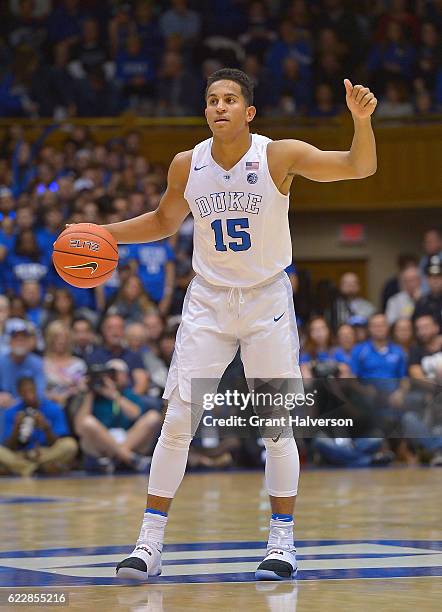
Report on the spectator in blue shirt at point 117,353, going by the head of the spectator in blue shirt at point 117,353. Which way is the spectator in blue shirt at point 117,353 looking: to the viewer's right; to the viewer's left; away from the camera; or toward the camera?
toward the camera

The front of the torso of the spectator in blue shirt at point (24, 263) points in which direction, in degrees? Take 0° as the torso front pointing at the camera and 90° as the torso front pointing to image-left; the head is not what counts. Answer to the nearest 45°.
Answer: approximately 0°

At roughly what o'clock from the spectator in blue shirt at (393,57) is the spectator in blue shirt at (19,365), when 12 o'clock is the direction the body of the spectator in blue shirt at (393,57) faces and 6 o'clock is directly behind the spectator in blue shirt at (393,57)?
the spectator in blue shirt at (19,365) is roughly at 1 o'clock from the spectator in blue shirt at (393,57).

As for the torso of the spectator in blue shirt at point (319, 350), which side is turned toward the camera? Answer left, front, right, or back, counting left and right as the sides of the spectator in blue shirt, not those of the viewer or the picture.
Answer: front

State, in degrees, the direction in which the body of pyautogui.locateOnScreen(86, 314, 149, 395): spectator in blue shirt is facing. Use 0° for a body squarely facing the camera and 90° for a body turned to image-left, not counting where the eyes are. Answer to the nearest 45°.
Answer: approximately 0°

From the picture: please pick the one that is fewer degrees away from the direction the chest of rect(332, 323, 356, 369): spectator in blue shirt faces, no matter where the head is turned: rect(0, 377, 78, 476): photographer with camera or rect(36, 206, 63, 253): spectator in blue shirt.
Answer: the photographer with camera

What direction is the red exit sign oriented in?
toward the camera

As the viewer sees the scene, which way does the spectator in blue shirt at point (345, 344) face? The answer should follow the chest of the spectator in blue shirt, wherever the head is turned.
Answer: toward the camera

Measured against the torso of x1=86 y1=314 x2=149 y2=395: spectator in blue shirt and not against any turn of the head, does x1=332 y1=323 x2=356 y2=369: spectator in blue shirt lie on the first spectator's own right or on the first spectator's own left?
on the first spectator's own left

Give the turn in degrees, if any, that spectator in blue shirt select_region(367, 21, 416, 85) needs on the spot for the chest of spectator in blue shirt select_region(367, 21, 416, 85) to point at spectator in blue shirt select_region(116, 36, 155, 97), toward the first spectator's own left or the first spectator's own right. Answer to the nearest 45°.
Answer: approximately 90° to the first spectator's own right

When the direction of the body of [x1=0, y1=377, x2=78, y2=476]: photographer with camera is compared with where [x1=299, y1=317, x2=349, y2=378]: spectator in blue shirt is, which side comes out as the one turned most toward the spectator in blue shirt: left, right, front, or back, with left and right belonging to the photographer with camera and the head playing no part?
left
